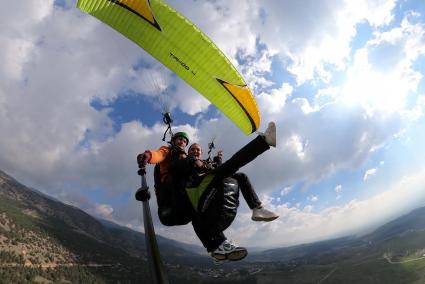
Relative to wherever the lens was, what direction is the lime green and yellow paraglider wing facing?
facing the viewer and to the right of the viewer
